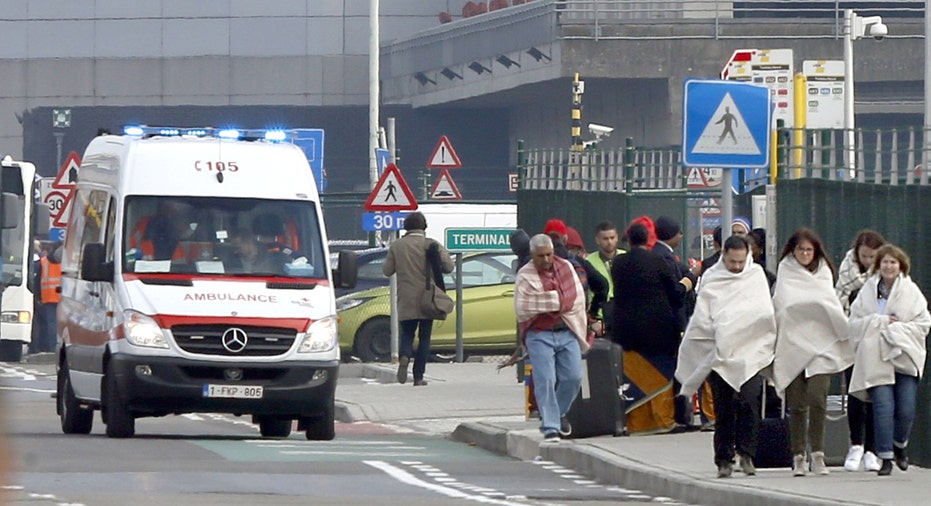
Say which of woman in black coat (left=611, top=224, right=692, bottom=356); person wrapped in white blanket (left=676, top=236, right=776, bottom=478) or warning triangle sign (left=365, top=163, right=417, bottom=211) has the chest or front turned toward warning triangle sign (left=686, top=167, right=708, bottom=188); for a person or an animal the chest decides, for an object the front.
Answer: the woman in black coat

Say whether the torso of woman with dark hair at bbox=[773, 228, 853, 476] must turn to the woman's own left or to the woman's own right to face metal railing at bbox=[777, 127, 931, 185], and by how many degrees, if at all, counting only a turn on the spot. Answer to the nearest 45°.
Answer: approximately 180°

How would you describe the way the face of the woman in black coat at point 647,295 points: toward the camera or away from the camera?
away from the camera

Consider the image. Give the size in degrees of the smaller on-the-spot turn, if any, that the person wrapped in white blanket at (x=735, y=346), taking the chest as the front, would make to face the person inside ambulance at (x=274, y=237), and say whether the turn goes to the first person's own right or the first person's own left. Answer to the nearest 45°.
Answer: approximately 135° to the first person's own right

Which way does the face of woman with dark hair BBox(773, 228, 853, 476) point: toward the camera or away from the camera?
toward the camera

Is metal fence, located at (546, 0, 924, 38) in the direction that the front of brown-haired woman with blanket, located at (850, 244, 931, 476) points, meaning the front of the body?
no

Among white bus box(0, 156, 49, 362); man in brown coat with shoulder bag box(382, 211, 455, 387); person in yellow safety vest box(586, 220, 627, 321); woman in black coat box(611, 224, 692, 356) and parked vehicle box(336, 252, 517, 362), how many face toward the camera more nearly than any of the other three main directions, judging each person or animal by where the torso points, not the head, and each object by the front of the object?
2

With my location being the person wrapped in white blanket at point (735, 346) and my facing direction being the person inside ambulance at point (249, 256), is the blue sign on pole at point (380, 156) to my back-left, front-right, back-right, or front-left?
front-right

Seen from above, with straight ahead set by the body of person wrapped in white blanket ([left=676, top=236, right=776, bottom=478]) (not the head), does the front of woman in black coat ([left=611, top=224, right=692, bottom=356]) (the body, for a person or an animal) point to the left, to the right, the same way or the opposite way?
the opposite way

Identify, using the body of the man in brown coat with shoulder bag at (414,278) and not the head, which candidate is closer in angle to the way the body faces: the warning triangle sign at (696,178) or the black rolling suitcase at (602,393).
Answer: the warning triangle sign

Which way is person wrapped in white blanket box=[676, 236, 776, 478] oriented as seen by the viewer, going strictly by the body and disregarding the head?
toward the camera

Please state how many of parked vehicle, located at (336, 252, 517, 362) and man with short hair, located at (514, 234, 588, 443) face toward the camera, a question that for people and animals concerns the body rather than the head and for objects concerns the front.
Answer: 1

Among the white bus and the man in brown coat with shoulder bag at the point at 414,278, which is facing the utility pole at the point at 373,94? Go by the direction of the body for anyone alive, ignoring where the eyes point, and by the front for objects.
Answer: the man in brown coat with shoulder bag

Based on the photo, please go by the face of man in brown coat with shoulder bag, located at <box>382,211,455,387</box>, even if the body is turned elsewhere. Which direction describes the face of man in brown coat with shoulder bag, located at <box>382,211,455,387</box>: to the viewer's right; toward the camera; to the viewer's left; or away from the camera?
away from the camera

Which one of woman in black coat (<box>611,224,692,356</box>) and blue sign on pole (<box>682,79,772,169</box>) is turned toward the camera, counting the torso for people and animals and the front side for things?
the blue sign on pole

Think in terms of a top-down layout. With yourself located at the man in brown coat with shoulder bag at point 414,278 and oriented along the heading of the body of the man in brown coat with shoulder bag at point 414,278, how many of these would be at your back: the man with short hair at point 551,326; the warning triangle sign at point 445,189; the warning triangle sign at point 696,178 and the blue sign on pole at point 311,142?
1

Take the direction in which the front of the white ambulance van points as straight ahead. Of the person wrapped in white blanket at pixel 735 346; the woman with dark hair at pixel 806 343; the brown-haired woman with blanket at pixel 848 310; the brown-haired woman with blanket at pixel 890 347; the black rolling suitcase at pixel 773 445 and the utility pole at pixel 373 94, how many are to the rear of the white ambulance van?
1
